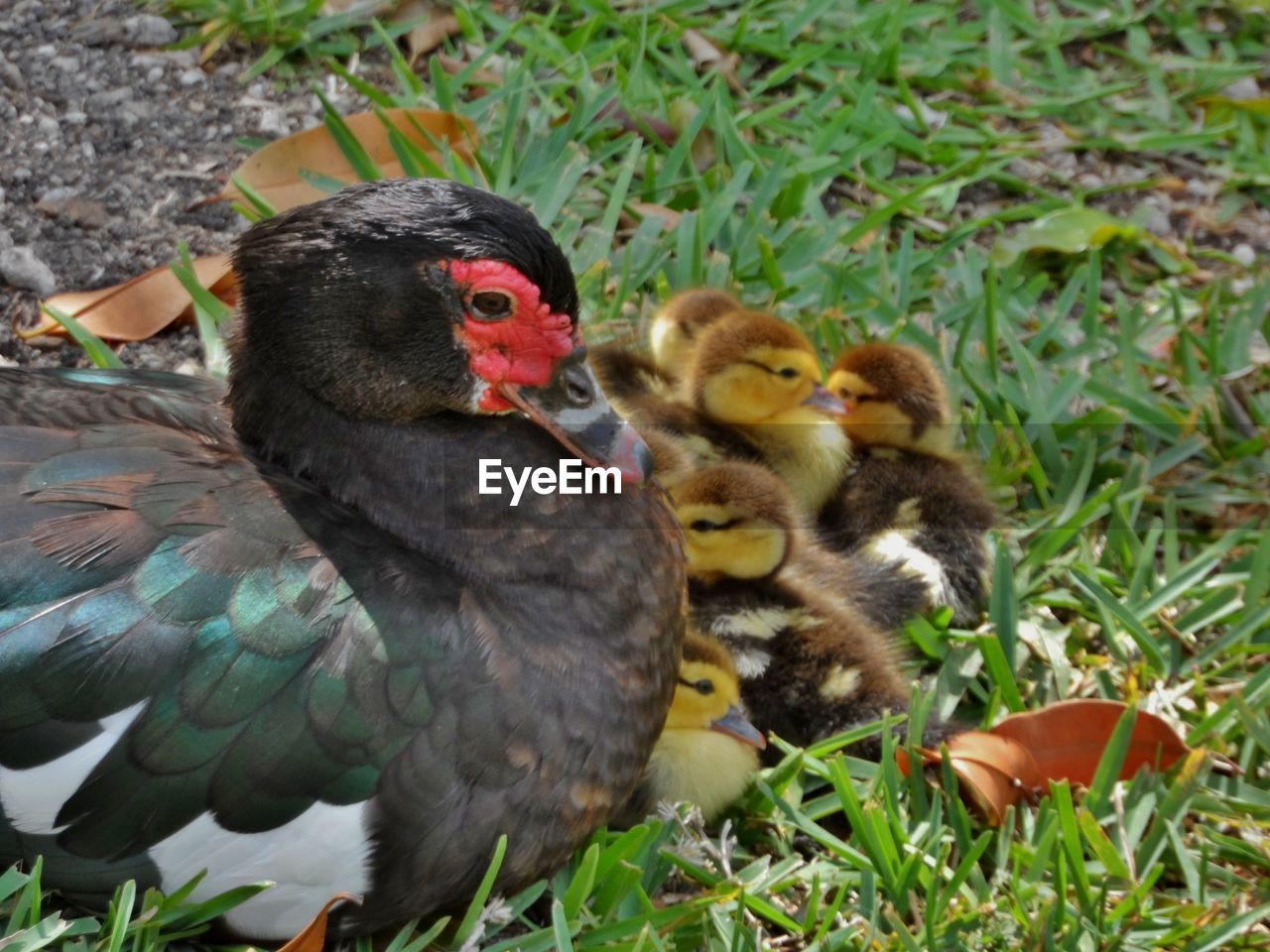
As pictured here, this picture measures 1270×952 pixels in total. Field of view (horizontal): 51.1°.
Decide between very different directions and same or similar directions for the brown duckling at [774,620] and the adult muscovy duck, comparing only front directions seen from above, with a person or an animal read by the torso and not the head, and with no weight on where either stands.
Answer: very different directions

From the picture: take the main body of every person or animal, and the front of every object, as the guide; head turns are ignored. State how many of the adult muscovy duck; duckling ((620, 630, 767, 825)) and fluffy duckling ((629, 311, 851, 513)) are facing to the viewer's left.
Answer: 0

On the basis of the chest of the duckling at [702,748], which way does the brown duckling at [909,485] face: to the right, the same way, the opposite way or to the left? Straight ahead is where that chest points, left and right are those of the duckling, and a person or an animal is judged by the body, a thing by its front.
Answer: the opposite way

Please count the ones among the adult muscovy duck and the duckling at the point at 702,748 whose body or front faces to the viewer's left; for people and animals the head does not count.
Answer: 0

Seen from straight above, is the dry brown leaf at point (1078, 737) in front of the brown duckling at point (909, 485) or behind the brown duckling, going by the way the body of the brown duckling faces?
behind

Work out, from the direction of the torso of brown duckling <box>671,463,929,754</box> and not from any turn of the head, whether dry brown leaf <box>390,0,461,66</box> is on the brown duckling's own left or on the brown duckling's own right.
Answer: on the brown duckling's own right

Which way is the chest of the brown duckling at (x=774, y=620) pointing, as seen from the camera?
to the viewer's left

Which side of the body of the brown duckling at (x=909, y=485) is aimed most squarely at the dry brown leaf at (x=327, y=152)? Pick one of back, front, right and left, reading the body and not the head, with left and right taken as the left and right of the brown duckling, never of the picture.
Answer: front

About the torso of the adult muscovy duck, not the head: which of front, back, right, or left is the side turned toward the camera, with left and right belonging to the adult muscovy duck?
right

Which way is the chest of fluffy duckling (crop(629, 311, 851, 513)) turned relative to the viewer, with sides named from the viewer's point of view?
facing to the right of the viewer

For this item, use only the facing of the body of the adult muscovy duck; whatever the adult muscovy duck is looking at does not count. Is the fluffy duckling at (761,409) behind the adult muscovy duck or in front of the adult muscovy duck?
in front

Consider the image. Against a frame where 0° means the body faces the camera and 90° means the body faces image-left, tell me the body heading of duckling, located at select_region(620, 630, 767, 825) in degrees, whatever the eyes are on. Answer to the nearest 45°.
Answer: approximately 315°
